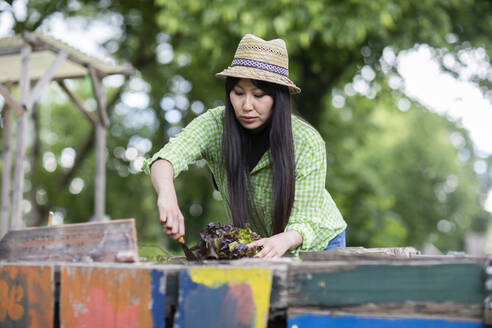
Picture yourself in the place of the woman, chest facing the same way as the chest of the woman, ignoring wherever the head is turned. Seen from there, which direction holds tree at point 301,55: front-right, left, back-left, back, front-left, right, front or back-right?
back-right

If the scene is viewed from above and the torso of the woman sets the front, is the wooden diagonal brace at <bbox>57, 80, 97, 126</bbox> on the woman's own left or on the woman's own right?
on the woman's own right

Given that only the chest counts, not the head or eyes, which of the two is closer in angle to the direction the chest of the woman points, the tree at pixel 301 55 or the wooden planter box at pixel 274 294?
the wooden planter box

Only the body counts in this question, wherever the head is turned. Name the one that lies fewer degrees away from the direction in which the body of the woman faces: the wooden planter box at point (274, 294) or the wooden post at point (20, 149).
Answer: the wooden planter box

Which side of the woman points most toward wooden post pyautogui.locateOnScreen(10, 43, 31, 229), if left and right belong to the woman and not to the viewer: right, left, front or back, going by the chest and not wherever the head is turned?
right

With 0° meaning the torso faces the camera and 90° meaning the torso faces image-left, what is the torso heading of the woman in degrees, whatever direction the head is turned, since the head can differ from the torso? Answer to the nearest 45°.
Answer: approximately 45°

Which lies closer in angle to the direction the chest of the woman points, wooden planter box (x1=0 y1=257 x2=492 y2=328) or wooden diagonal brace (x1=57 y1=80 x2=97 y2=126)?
the wooden planter box
